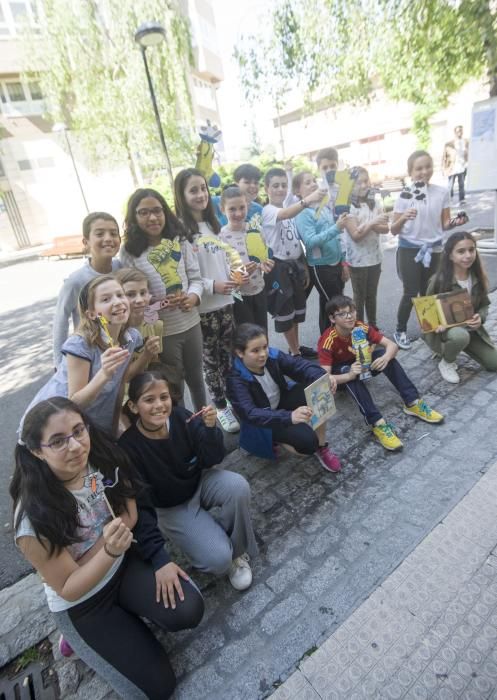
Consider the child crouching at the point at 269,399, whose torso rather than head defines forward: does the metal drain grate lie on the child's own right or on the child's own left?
on the child's own right

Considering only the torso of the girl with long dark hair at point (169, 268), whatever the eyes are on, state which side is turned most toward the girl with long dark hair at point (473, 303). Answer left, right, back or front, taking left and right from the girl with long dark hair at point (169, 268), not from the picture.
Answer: left

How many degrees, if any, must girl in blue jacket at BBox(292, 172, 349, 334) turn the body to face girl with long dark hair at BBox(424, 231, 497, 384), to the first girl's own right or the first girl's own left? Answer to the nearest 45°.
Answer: approximately 45° to the first girl's own left

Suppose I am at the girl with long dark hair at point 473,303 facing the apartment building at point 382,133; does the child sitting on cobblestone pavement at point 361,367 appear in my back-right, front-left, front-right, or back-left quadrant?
back-left

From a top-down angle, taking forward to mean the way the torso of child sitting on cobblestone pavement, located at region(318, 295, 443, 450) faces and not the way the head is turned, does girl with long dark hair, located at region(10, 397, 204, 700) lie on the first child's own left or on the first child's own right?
on the first child's own right

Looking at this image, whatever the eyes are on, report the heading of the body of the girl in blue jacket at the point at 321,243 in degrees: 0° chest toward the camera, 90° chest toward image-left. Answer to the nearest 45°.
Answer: approximately 315°

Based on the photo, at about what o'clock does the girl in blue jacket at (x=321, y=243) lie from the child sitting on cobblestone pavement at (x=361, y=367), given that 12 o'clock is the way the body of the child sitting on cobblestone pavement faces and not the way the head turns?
The girl in blue jacket is roughly at 7 o'clock from the child sitting on cobblestone pavement.
